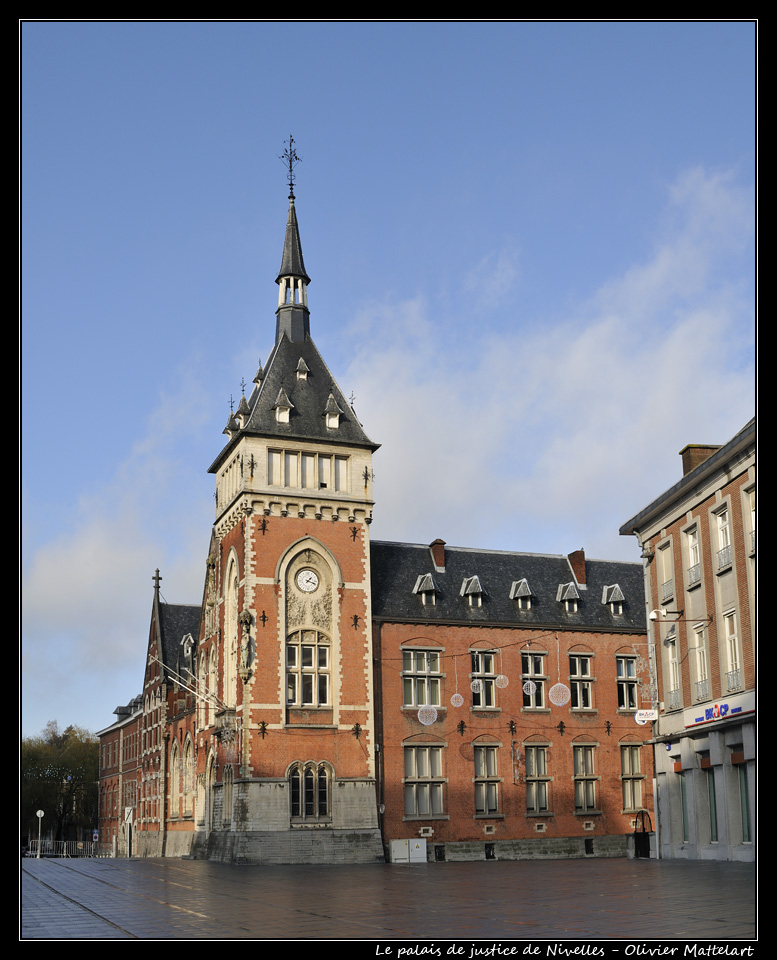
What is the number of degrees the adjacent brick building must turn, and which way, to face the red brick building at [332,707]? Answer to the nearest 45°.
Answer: approximately 90° to its right

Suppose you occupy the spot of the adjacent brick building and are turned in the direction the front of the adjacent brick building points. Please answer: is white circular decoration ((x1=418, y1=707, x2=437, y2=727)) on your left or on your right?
on your right

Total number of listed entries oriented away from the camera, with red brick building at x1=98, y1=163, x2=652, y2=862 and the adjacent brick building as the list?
0

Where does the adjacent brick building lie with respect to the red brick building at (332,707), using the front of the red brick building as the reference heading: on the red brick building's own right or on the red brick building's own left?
on the red brick building's own left
